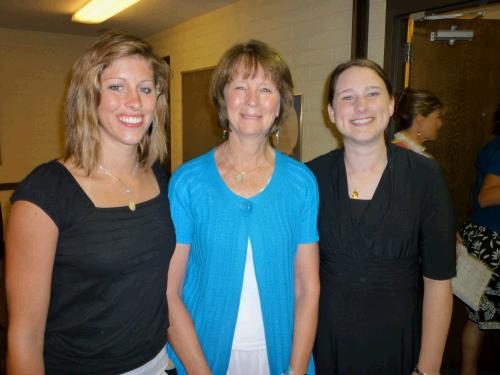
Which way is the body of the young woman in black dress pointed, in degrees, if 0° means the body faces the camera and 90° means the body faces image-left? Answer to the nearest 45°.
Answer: approximately 0°

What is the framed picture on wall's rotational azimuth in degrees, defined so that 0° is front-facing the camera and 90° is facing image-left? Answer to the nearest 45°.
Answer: approximately 45°

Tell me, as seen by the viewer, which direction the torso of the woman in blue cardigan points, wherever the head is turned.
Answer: toward the camera

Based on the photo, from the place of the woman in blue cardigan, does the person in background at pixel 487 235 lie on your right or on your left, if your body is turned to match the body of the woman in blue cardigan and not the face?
on your left

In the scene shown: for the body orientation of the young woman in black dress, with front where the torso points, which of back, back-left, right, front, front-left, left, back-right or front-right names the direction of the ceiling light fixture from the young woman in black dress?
back-right

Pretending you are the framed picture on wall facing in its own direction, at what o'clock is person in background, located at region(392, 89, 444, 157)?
The person in background is roughly at 9 o'clock from the framed picture on wall.
